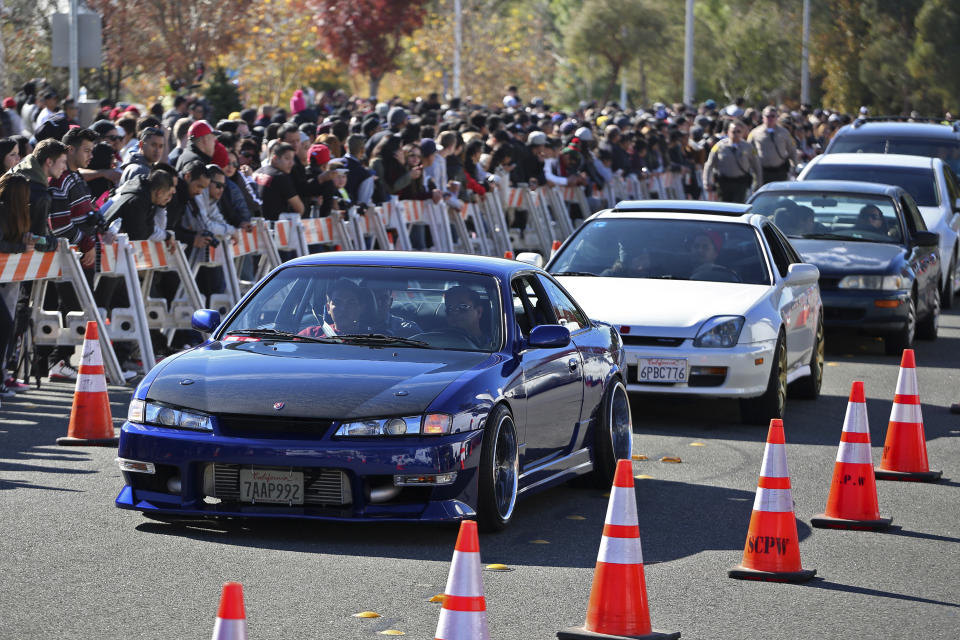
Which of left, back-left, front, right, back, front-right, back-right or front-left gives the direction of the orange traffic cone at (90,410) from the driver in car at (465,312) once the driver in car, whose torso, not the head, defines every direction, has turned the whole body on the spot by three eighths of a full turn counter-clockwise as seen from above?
back-left

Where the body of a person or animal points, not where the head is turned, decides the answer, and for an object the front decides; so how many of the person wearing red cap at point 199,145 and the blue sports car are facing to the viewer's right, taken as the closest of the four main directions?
1

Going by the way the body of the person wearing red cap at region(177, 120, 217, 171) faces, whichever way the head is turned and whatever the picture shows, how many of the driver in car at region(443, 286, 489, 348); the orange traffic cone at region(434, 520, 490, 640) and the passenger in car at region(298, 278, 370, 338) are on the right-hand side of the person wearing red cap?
3

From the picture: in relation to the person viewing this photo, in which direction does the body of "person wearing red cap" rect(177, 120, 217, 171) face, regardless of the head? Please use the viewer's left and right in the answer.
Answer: facing to the right of the viewer

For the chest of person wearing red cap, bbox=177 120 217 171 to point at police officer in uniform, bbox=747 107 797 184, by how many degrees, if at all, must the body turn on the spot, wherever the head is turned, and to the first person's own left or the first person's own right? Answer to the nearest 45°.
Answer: approximately 45° to the first person's own left

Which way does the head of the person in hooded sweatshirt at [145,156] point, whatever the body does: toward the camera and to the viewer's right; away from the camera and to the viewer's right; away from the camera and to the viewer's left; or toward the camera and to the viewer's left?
toward the camera and to the viewer's right

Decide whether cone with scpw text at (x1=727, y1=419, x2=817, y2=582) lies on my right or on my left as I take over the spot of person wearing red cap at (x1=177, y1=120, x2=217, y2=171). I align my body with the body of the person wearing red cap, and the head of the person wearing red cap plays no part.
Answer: on my right

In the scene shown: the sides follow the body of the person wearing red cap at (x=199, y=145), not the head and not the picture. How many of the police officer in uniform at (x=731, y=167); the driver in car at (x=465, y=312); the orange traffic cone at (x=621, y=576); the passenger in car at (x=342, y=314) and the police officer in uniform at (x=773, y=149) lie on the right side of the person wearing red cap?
3

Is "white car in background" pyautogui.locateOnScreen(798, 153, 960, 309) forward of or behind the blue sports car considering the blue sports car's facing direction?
behind

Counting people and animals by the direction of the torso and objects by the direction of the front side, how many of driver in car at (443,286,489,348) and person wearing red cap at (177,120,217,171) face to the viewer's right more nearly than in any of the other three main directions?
1
